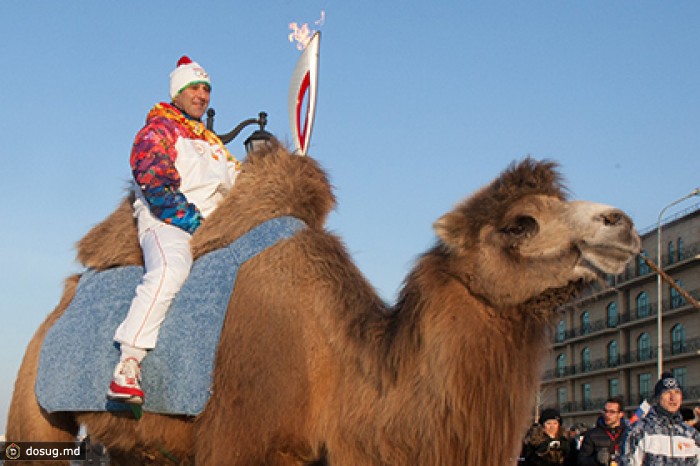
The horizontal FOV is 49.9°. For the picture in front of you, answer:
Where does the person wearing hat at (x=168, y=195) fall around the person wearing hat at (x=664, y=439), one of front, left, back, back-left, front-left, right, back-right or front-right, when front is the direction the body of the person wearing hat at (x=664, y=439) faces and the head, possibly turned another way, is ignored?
right

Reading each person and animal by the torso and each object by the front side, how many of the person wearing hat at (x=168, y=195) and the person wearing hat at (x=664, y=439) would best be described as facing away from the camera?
0

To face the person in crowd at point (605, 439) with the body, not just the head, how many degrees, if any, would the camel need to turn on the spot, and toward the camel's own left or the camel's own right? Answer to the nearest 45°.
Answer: approximately 45° to the camel's own left

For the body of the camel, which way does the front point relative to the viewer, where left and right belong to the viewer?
facing to the right of the viewer

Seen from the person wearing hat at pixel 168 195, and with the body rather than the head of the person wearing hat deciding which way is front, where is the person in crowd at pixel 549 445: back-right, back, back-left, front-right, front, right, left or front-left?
left

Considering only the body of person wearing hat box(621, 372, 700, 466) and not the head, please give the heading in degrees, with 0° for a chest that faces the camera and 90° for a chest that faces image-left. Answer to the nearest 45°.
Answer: approximately 315°

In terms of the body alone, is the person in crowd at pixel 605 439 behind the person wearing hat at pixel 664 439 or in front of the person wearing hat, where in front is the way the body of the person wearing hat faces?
behind

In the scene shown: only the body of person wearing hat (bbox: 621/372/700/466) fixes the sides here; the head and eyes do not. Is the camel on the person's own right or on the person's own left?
on the person's own right

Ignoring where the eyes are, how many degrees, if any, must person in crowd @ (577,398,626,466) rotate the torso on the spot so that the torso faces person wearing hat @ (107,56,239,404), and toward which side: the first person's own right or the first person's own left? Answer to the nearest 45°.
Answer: approximately 90° to the first person's own right

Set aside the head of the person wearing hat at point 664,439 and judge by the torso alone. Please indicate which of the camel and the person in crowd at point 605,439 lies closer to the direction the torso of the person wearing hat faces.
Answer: the camel
